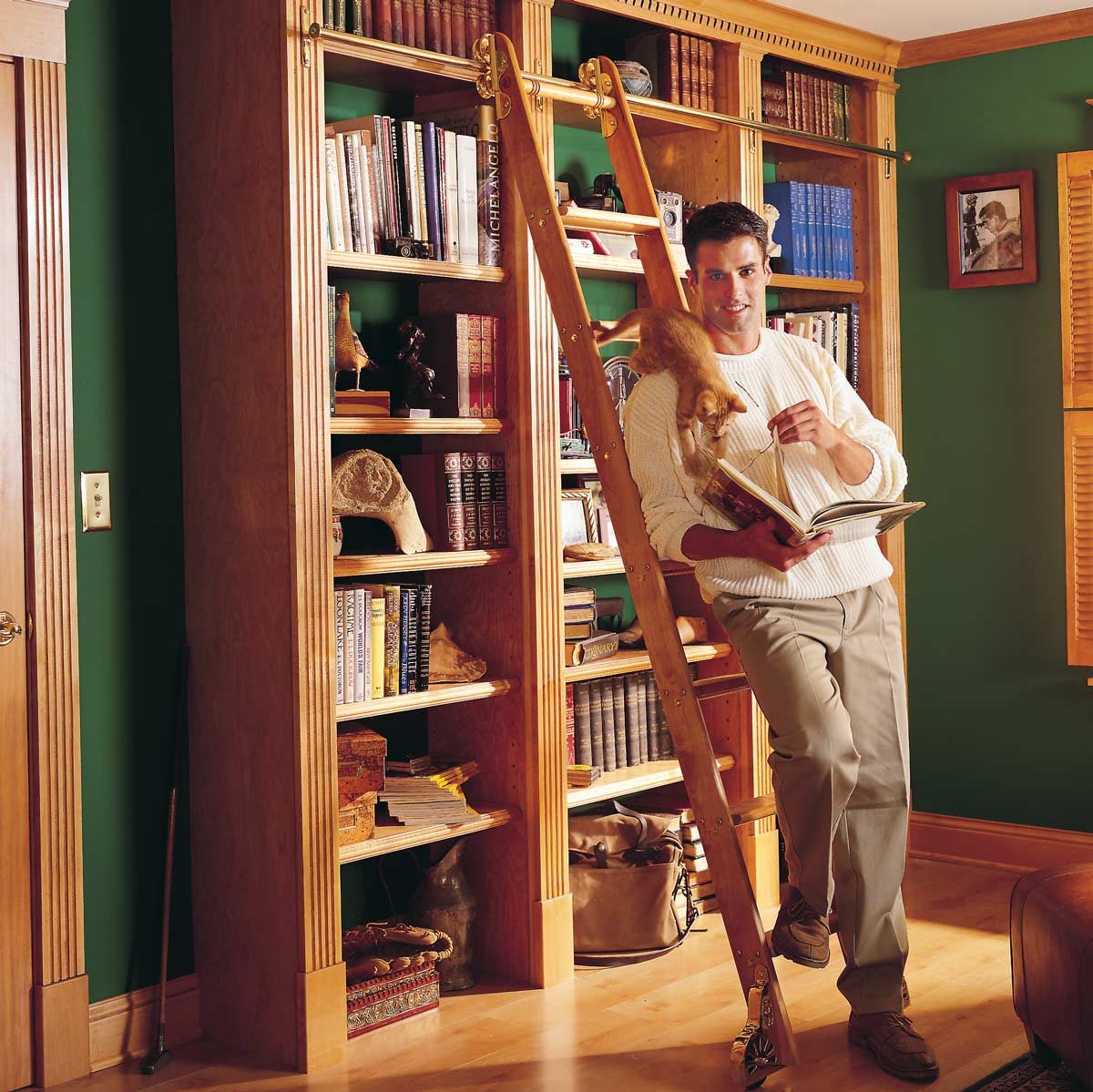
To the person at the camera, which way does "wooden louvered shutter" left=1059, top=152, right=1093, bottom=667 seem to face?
facing the viewer and to the left of the viewer

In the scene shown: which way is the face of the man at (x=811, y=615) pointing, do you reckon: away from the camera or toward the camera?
toward the camera

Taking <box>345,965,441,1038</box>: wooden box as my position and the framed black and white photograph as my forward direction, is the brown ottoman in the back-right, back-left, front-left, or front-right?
front-right

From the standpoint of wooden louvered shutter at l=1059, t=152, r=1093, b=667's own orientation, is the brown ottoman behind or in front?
in front

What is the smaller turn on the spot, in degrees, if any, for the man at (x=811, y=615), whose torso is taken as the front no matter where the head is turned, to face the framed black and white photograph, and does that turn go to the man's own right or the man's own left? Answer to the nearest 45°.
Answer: approximately 135° to the man's own left

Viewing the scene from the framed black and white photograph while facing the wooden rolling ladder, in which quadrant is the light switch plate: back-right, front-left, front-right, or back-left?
front-right

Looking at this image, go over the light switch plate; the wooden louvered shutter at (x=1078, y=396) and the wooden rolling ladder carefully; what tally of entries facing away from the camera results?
0

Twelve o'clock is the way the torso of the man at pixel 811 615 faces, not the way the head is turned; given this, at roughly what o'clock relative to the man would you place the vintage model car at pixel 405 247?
The vintage model car is roughly at 5 o'clock from the man.

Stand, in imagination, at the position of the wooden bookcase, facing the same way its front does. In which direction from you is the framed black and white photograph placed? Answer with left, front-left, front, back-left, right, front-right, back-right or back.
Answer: left

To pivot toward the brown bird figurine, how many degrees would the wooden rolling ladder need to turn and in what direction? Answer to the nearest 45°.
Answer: approximately 135° to its right

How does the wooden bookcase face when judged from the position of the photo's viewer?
facing the viewer and to the right of the viewer

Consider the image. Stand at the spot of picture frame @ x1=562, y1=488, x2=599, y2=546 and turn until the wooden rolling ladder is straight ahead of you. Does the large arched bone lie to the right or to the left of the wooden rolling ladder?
right

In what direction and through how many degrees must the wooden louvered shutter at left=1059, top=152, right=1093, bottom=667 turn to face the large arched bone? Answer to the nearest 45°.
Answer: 0° — it already faces it
